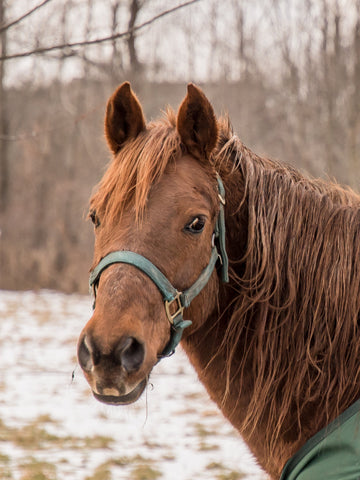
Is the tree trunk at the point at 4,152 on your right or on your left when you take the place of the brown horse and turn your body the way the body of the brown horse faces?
on your right

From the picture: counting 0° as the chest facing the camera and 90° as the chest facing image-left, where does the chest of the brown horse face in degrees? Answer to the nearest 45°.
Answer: approximately 45°
